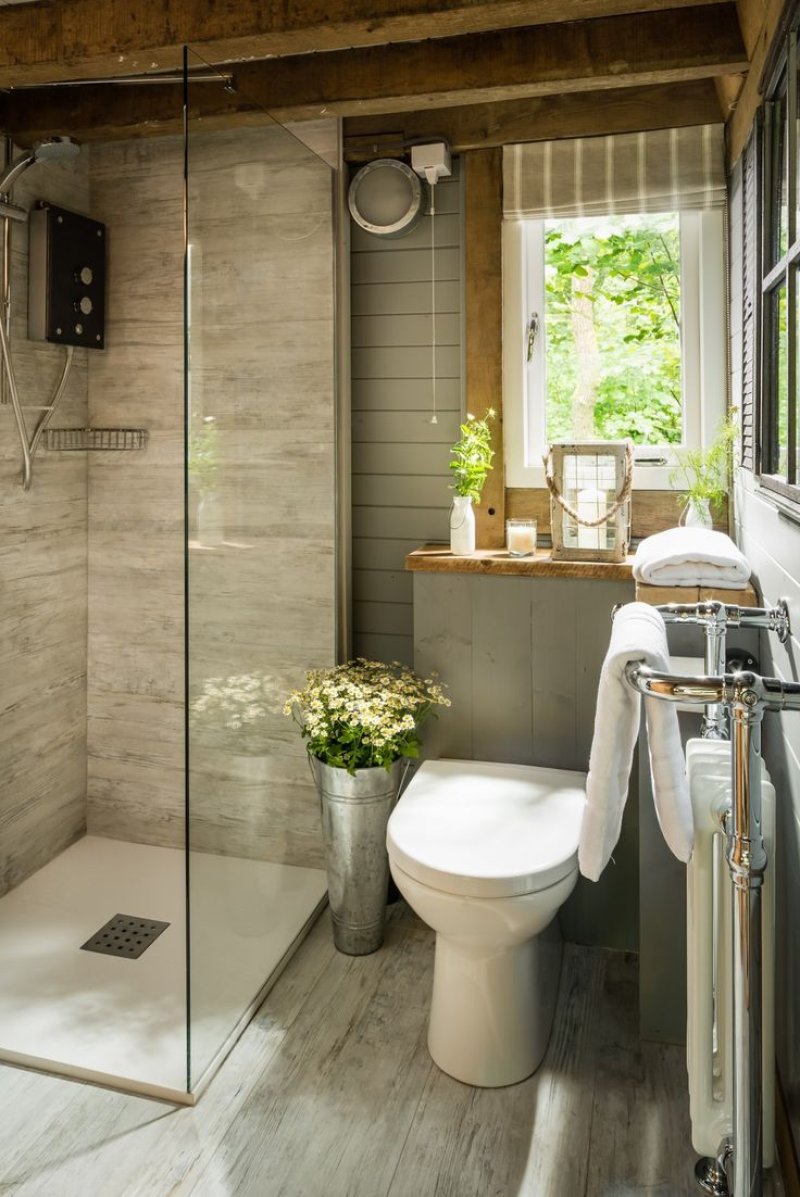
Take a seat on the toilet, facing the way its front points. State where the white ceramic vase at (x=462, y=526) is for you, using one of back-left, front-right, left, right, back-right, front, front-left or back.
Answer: back

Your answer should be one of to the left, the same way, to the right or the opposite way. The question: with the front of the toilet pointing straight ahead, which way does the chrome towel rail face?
to the right

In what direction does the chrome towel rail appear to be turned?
to the viewer's left

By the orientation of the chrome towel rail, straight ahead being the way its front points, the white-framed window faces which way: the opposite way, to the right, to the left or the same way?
to the left

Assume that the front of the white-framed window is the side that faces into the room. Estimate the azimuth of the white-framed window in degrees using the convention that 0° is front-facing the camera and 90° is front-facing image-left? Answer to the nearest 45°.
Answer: approximately 0°

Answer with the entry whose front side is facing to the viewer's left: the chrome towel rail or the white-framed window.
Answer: the chrome towel rail

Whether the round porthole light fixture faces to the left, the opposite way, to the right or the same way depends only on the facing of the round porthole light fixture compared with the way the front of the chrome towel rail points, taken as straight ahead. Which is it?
to the left

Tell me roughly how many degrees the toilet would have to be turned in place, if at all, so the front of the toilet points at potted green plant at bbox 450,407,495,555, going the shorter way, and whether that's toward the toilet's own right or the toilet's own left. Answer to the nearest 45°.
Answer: approximately 180°
